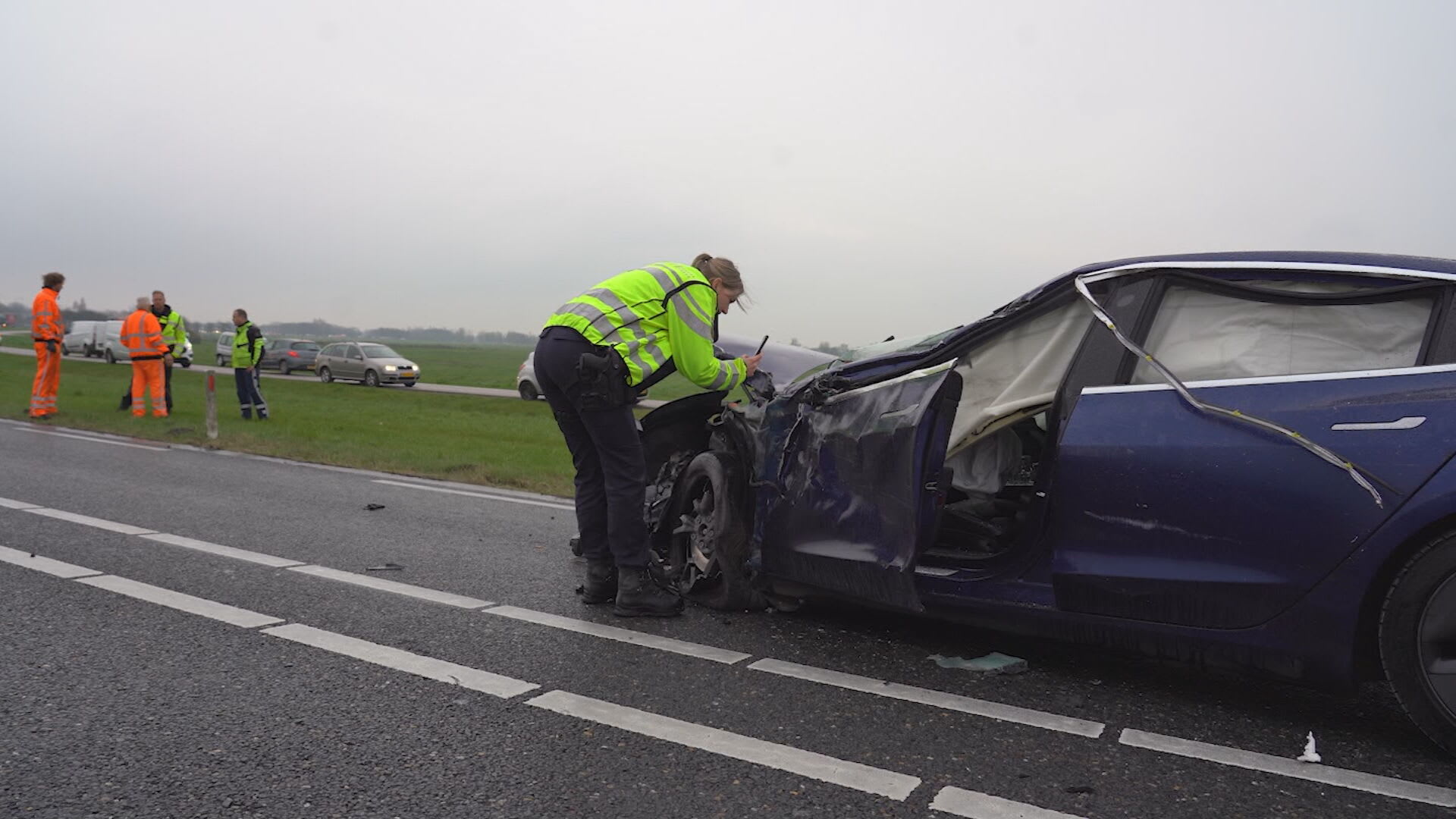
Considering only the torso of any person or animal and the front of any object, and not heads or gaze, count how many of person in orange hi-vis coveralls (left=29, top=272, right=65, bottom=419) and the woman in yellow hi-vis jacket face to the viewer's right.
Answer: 2

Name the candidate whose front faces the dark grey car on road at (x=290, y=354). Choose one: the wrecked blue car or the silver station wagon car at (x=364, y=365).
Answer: the wrecked blue car

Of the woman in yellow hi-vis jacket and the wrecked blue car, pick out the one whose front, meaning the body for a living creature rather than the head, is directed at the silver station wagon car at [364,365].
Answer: the wrecked blue car

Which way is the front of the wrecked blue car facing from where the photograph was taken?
facing away from the viewer and to the left of the viewer

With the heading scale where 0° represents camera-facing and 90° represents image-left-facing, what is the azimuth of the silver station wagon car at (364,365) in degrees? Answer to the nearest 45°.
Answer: approximately 315°

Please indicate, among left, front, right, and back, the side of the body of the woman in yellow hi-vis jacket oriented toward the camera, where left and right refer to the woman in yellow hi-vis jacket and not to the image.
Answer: right

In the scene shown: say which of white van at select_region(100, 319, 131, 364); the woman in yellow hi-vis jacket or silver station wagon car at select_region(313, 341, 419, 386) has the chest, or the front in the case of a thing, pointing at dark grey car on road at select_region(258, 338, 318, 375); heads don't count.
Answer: the white van

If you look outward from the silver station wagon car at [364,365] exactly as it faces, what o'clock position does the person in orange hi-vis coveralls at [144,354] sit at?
The person in orange hi-vis coveralls is roughly at 2 o'clock from the silver station wagon car.

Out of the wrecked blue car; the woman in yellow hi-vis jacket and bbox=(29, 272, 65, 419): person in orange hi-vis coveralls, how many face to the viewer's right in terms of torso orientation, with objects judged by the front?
2

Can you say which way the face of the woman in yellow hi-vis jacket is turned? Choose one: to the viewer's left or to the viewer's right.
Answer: to the viewer's right

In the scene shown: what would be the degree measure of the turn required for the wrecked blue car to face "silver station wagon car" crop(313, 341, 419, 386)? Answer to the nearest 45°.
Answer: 0° — it already faces it

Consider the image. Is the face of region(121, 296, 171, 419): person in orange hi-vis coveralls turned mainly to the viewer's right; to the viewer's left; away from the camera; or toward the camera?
away from the camera

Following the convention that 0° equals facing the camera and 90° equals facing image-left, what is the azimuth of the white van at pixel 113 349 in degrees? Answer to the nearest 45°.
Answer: approximately 315°

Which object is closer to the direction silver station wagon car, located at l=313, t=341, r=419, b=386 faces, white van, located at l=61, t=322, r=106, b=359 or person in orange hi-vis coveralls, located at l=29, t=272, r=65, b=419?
the person in orange hi-vis coveralls
